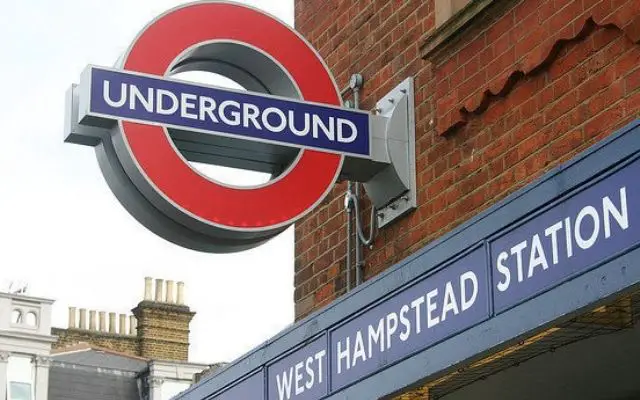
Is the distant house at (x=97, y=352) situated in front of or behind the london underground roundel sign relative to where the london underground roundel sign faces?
behind

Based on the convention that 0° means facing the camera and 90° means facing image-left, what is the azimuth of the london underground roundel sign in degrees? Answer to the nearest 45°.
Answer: approximately 315°
